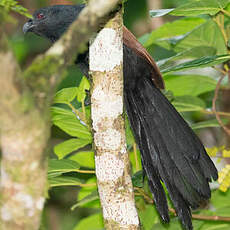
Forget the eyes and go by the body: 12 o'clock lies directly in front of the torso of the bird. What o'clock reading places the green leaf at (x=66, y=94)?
The green leaf is roughly at 11 o'clock from the bird.

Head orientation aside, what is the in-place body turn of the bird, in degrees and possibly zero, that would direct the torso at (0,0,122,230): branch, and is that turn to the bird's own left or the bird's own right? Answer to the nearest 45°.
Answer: approximately 90° to the bird's own left

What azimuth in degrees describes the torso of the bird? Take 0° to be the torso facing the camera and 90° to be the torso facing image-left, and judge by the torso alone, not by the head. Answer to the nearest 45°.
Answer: approximately 90°
